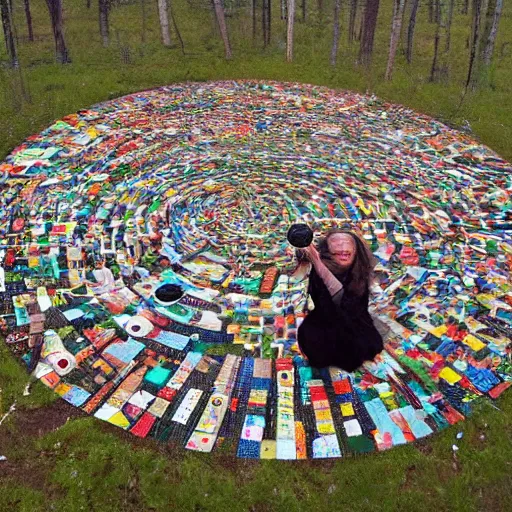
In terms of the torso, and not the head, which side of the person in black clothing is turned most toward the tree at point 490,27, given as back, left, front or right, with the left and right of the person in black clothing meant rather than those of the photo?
back

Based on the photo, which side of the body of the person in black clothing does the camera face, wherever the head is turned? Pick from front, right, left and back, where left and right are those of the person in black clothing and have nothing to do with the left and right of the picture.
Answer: front

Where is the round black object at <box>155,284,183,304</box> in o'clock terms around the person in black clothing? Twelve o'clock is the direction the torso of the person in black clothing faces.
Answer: The round black object is roughly at 4 o'clock from the person in black clothing.

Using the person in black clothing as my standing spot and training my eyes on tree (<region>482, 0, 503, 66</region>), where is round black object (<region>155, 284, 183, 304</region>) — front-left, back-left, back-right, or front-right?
back-left
